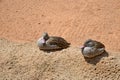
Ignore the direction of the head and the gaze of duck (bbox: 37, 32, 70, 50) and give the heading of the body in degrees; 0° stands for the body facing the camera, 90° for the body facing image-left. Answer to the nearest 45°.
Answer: approximately 90°

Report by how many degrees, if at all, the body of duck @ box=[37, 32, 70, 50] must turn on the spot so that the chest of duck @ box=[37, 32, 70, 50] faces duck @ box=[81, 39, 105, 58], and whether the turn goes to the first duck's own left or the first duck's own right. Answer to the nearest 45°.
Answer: approximately 135° to the first duck's own left
